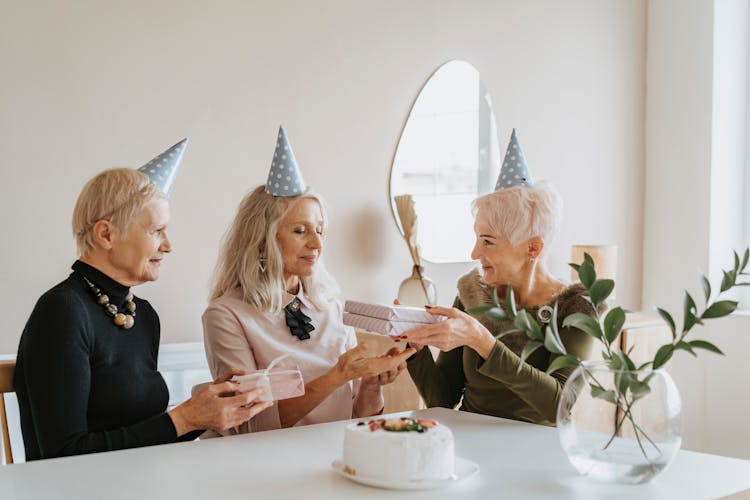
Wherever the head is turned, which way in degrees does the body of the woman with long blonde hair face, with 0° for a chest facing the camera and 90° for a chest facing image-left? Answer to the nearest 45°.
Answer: approximately 315°

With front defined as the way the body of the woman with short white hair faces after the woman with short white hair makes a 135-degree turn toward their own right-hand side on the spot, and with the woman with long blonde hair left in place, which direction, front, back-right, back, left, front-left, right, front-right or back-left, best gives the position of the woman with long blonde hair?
left

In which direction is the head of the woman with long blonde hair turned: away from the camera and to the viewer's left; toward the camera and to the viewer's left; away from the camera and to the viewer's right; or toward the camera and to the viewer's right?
toward the camera and to the viewer's right

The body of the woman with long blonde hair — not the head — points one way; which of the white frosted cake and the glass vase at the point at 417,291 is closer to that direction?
the white frosted cake

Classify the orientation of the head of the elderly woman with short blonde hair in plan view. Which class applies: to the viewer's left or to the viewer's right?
to the viewer's right

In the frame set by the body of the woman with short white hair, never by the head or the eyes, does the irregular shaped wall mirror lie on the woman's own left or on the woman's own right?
on the woman's own right

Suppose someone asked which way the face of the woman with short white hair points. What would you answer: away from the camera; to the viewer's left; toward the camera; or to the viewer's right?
to the viewer's left

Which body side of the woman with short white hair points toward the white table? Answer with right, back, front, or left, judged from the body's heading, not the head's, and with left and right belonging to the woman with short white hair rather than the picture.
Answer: front

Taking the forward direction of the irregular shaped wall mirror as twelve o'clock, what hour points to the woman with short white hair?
The woman with short white hair is roughly at 12 o'clock from the irregular shaped wall mirror.

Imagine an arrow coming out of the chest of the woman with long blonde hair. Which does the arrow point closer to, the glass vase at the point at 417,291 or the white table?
the white table

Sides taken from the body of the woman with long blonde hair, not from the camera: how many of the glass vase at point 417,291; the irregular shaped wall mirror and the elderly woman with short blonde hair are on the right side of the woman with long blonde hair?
1

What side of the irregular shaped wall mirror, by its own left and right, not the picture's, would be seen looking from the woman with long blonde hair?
front
